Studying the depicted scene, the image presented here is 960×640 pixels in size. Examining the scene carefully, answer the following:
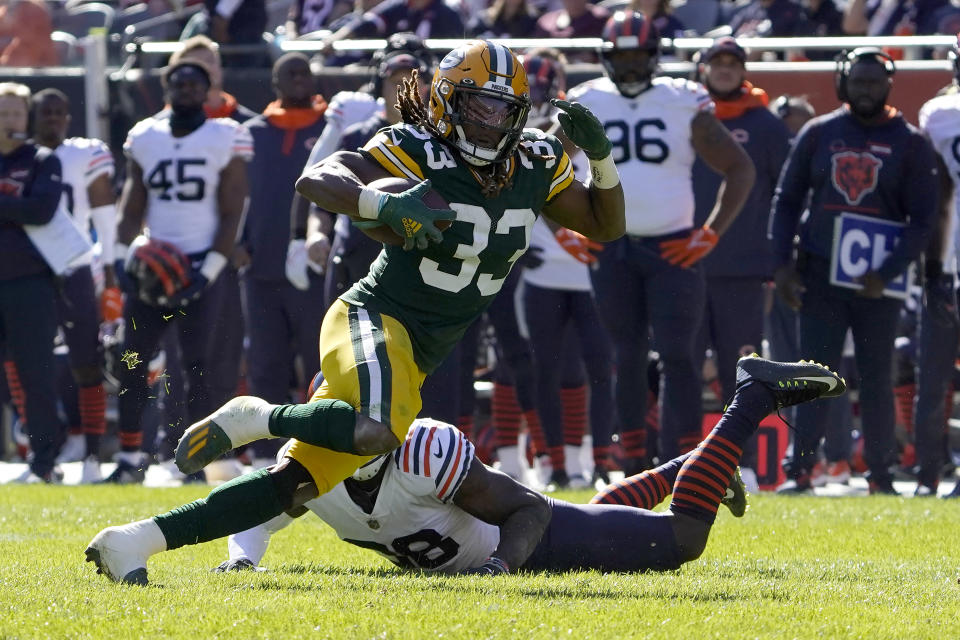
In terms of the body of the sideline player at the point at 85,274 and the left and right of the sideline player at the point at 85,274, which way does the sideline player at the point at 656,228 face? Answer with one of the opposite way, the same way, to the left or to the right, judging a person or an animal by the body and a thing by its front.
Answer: the same way

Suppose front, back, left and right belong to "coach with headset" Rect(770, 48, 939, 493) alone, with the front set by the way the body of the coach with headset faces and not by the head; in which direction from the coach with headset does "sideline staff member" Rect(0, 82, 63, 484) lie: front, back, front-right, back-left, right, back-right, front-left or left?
right

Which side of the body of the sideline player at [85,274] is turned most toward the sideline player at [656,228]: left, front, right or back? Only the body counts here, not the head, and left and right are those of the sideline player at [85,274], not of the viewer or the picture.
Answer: left

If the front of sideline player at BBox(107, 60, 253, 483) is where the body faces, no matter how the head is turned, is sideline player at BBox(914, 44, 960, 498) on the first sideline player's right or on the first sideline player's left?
on the first sideline player's left

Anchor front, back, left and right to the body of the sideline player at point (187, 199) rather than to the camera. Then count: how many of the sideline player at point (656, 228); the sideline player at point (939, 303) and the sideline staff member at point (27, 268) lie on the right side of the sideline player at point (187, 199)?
1

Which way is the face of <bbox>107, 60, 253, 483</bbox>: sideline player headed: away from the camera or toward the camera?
toward the camera

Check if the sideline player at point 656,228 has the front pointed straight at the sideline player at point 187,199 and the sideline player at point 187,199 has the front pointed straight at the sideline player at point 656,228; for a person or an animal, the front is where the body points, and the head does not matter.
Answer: no

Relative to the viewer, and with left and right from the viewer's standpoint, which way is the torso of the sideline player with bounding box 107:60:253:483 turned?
facing the viewer

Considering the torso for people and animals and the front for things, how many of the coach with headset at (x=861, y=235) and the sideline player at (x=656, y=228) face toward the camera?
2

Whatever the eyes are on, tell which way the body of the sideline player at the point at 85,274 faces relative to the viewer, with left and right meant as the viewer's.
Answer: facing the viewer and to the left of the viewer

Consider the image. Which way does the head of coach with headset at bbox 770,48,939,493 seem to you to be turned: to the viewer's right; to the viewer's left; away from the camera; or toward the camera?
toward the camera

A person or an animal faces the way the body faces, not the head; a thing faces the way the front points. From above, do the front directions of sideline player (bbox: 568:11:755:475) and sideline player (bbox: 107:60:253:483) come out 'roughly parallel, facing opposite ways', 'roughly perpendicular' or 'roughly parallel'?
roughly parallel

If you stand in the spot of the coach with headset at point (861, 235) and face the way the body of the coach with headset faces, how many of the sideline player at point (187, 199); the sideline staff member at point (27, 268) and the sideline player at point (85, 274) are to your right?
3

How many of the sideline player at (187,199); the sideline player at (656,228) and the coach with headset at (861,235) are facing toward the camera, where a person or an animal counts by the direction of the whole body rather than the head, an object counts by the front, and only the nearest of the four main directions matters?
3

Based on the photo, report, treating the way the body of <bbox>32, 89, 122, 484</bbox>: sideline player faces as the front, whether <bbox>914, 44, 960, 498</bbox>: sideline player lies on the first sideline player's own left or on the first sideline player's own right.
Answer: on the first sideline player's own left

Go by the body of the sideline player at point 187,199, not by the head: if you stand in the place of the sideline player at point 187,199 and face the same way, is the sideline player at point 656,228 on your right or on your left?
on your left

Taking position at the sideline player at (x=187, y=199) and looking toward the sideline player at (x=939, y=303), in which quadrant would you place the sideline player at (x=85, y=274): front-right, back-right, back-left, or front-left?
back-left

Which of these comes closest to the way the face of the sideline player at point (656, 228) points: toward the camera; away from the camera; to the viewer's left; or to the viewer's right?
toward the camera

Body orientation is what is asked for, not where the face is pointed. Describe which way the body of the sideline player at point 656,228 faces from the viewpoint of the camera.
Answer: toward the camera
